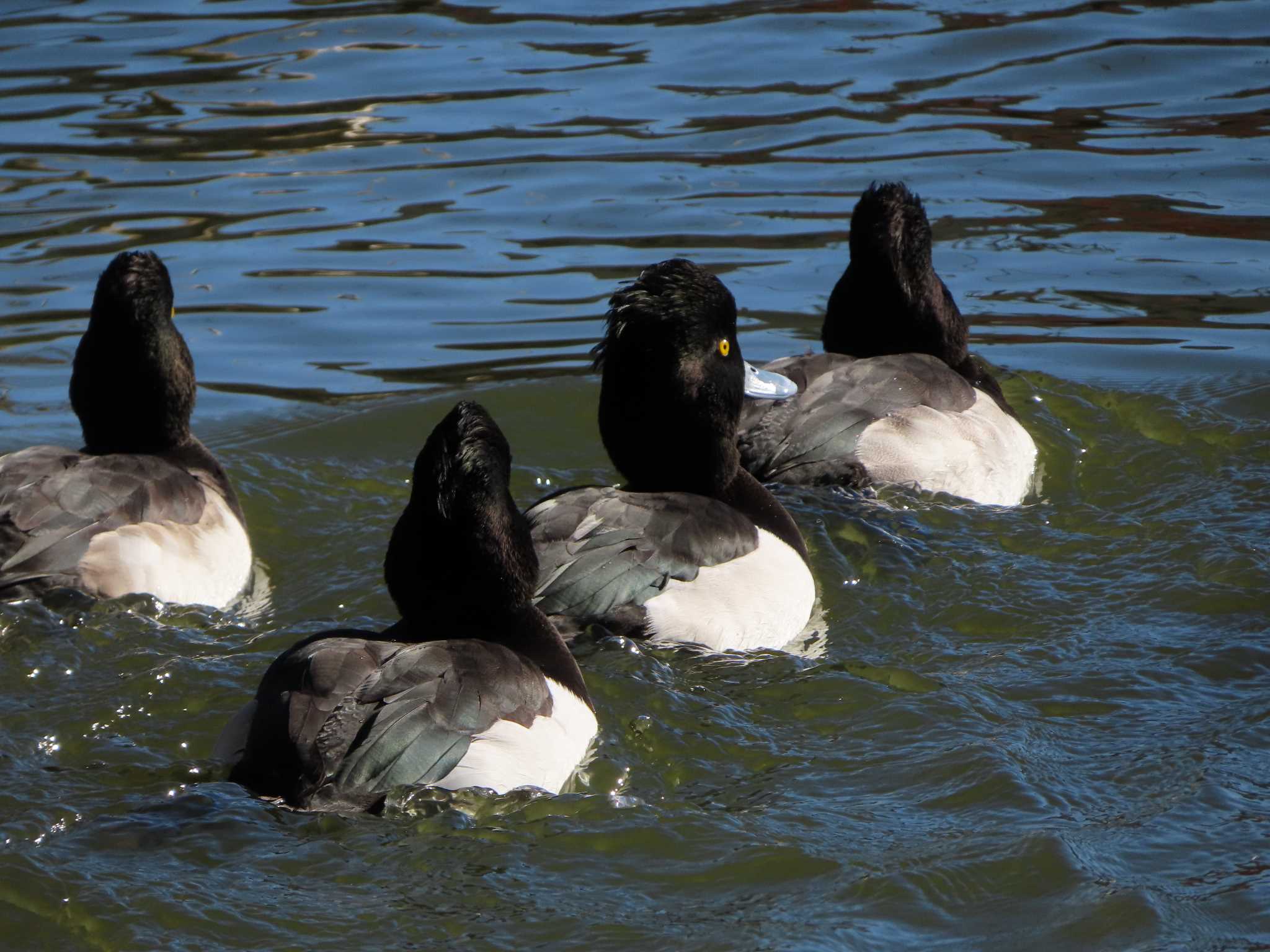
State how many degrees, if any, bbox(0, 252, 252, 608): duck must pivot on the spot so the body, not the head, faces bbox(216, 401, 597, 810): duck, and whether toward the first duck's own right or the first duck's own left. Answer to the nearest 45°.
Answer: approximately 135° to the first duck's own right

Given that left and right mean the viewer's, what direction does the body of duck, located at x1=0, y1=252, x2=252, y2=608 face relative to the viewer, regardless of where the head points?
facing away from the viewer and to the right of the viewer

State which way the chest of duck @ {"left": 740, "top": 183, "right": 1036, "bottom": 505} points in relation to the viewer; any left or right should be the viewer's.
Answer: facing away from the viewer and to the right of the viewer

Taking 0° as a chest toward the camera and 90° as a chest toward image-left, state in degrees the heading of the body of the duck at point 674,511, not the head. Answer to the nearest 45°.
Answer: approximately 225°

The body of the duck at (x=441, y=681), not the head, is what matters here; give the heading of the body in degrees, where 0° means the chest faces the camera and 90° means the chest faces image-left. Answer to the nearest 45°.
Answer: approximately 225°

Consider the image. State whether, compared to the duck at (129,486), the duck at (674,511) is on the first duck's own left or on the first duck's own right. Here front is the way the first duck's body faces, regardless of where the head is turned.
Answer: on the first duck's own right

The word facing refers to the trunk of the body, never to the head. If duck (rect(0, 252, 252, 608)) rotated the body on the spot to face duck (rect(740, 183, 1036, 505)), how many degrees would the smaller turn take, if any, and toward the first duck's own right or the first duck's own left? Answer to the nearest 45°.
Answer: approximately 45° to the first duck's own right

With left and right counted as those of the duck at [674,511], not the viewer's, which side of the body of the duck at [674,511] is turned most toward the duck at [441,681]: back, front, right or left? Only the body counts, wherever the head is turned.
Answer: back

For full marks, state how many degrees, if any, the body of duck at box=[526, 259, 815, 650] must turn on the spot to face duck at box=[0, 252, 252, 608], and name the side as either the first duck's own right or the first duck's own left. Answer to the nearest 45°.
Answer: approximately 135° to the first duck's own left
